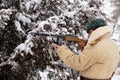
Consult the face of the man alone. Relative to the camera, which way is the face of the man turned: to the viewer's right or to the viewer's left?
to the viewer's left

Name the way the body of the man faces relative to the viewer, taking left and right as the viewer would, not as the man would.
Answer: facing away from the viewer and to the left of the viewer
